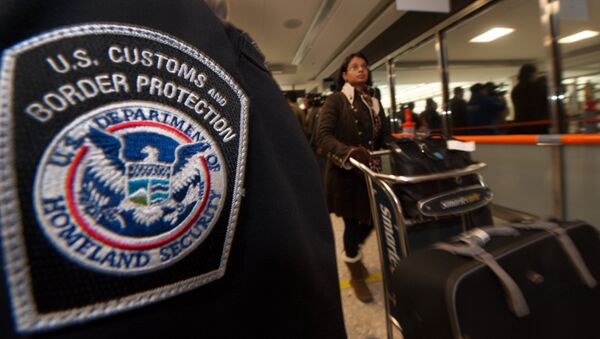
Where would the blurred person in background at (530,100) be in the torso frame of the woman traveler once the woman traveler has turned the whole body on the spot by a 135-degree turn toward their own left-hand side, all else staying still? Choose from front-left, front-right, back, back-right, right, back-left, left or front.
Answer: front-right

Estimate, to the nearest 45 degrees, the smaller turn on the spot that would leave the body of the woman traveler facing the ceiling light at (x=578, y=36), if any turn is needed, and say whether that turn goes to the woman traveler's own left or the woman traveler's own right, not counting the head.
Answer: approximately 90° to the woman traveler's own left

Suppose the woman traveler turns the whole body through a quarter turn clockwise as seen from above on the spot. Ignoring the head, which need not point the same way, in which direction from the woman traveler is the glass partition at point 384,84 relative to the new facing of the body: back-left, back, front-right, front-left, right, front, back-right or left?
back-right

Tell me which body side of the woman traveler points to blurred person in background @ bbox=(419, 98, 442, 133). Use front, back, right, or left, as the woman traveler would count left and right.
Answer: left

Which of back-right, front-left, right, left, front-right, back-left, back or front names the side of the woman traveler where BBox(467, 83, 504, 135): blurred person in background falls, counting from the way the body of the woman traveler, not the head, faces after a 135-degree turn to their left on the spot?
front-right

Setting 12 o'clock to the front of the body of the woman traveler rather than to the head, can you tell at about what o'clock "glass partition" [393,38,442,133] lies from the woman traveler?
The glass partition is roughly at 8 o'clock from the woman traveler.

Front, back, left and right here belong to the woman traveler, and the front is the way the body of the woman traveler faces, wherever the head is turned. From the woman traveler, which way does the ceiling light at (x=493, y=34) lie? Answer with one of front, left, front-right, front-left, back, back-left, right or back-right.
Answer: left

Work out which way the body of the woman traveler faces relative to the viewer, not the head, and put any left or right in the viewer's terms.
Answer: facing the viewer and to the right of the viewer

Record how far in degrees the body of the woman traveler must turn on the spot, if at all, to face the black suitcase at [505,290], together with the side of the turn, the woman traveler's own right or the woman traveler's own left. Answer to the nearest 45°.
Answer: approximately 45° to the woman traveler's own right
